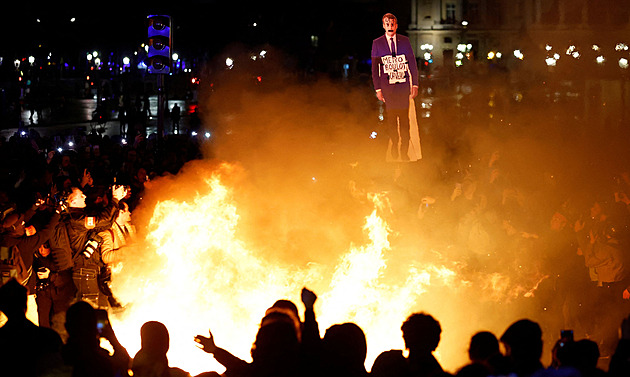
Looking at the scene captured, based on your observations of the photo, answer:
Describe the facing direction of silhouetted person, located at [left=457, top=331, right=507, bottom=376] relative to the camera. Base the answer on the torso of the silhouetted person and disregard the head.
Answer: away from the camera

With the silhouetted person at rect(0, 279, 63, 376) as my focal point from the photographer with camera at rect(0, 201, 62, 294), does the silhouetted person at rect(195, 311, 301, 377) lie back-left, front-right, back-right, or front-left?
front-left

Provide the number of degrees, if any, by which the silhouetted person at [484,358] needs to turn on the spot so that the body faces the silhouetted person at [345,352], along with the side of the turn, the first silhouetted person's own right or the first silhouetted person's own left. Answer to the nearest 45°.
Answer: approximately 90° to the first silhouetted person's own left

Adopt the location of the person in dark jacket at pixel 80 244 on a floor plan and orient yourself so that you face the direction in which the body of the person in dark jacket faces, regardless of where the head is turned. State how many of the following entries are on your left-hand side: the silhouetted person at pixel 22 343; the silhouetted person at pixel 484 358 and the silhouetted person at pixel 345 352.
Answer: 0

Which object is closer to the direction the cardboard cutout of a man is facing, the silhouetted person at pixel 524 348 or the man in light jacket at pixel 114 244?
the silhouetted person

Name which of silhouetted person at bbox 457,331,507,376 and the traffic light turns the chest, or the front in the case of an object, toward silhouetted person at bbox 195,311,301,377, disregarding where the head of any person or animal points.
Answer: the traffic light

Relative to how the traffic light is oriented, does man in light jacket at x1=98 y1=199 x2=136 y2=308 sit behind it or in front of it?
in front

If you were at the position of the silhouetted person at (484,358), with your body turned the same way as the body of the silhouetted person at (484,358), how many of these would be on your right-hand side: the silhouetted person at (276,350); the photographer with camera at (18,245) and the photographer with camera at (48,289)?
0

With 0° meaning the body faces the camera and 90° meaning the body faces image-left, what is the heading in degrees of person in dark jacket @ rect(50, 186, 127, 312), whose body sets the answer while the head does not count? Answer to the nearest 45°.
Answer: approximately 270°

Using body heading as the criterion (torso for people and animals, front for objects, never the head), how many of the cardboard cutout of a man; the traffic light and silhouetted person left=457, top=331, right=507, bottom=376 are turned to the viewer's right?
0

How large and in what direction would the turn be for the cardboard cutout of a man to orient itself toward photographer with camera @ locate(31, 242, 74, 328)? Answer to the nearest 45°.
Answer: approximately 45° to its right

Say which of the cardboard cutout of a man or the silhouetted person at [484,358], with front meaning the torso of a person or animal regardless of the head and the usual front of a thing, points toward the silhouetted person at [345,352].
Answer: the cardboard cutout of a man

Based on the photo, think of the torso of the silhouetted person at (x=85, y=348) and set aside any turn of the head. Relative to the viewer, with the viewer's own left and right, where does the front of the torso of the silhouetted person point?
facing away from the viewer and to the right of the viewer

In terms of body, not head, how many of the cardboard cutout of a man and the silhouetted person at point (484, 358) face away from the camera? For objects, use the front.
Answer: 1

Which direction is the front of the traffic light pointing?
toward the camera

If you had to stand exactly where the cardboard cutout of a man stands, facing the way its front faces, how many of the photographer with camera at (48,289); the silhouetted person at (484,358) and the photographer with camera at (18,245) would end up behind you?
0

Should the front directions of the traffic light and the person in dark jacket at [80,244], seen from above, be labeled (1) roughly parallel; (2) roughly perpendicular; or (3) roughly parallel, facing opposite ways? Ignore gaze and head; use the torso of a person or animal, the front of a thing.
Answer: roughly perpendicular

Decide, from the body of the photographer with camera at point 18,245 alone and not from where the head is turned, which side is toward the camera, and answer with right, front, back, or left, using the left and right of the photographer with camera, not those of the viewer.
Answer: right

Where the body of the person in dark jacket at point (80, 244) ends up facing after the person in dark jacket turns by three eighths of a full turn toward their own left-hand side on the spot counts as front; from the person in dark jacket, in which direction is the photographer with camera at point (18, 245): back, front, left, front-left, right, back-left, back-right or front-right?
left
